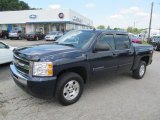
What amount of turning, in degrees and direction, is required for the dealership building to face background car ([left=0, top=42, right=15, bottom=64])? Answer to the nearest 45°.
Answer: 0° — it already faces it

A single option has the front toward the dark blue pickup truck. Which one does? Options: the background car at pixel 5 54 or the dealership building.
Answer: the dealership building

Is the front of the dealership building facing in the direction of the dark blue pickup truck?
yes

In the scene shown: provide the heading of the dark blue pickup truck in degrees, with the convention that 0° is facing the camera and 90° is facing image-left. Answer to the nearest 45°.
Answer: approximately 45°

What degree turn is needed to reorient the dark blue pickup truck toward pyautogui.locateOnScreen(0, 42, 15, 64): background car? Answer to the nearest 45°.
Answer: approximately 90° to its right

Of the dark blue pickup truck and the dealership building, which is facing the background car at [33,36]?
the dealership building

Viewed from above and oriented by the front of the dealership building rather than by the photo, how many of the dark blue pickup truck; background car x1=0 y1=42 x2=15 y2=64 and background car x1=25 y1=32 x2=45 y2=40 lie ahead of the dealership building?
3
